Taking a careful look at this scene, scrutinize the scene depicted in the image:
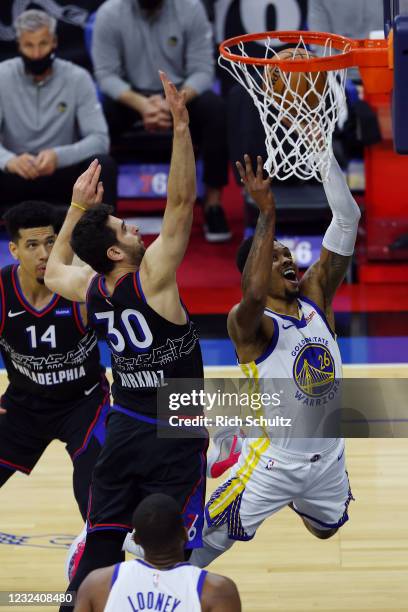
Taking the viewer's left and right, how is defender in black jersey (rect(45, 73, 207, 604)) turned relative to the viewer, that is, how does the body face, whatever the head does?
facing away from the viewer and to the right of the viewer

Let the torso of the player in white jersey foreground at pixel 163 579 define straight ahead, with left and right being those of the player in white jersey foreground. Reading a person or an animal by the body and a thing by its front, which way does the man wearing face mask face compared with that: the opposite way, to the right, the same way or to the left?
the opposite way

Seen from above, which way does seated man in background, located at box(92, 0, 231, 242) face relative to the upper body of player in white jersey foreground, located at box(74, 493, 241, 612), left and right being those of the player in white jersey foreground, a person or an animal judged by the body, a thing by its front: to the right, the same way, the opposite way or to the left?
the opposite way

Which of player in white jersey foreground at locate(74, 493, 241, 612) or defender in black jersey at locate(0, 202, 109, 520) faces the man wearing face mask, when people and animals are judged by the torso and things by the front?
the player in white jersey foreground

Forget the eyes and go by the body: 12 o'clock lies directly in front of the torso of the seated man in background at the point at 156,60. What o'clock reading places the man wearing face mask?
The man wearing face mask is roughly at 2 o'clock from the seated man in background.

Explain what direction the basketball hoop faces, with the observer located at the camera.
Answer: facing to the left of the viewer

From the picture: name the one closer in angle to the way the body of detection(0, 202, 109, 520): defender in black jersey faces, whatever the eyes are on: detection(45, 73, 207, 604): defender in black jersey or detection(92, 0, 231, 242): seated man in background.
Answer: the defender in black jersey

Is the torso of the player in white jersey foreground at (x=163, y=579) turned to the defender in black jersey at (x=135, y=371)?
yes

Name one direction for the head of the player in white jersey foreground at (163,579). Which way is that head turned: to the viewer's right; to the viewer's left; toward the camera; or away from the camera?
away from the camera

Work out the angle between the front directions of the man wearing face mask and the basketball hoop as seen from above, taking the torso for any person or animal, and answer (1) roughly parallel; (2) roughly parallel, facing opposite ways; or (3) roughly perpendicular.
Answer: roughly perpendicular

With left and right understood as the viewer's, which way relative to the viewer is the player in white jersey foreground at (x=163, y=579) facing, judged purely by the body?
facing away from the viewer

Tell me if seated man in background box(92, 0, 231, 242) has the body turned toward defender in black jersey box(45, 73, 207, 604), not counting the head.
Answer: yes
